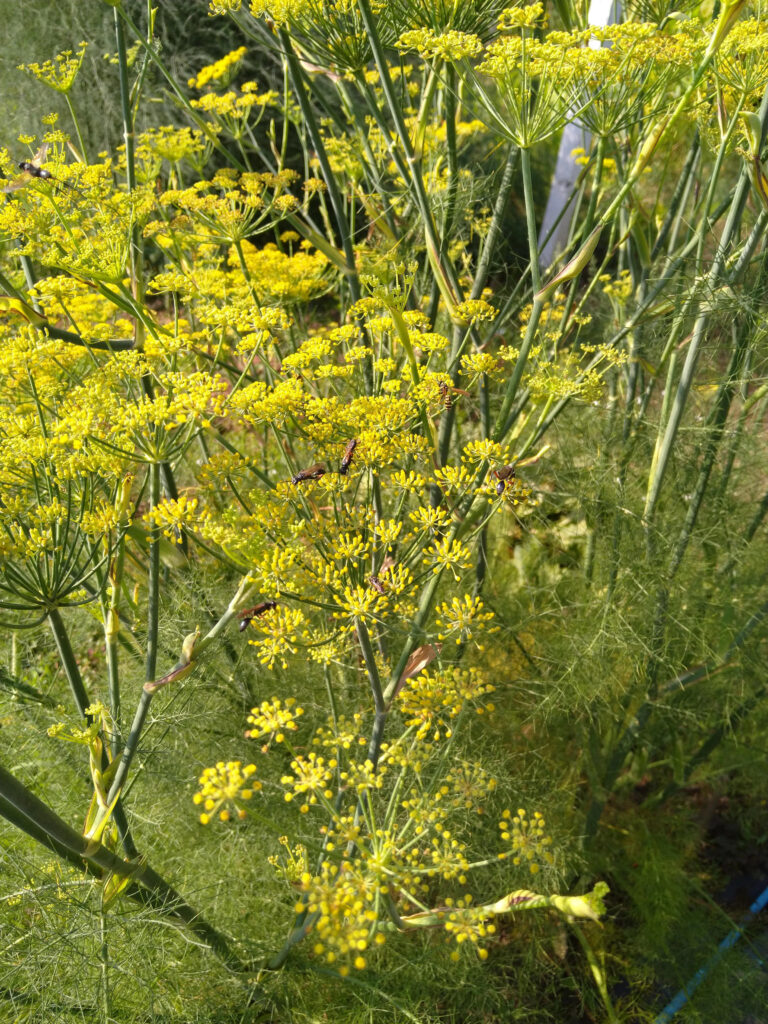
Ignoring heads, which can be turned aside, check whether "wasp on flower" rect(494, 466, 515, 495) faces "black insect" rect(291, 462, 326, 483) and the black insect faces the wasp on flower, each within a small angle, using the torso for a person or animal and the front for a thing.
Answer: no

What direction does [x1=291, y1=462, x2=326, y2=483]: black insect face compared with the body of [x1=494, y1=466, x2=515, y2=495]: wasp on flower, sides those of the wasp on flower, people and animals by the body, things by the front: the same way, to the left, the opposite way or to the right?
to the left

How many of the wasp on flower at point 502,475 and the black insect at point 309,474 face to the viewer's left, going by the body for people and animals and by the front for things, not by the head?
1

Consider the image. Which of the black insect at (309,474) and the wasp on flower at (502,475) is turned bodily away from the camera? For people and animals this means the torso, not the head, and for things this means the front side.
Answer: the wasp on flower

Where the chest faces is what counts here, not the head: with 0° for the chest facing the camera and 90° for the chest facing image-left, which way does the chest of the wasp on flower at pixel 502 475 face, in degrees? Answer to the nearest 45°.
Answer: approximately 180°

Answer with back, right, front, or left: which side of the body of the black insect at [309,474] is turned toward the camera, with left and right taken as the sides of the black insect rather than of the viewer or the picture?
left
